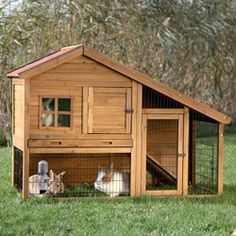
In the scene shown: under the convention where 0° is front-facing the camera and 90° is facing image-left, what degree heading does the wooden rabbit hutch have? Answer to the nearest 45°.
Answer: approximately 0°

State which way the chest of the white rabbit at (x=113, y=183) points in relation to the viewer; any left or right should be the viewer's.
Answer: facing to the left of the viewer

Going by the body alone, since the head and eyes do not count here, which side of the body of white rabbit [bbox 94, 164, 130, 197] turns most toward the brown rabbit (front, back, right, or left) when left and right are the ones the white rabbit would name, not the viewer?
front
